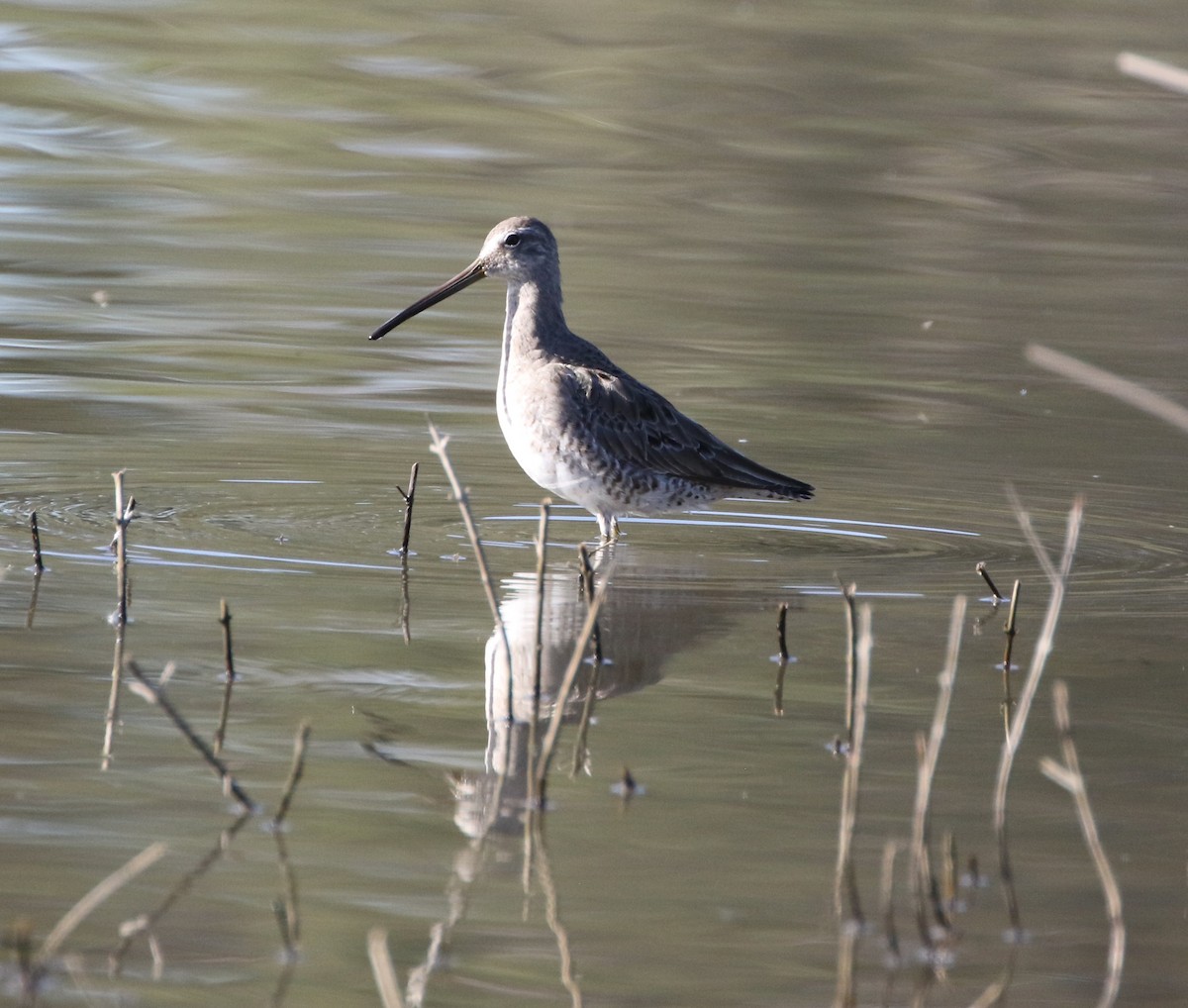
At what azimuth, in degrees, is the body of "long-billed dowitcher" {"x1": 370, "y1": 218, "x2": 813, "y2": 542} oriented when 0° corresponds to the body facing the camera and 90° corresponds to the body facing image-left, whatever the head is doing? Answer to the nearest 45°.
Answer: approximately 90°

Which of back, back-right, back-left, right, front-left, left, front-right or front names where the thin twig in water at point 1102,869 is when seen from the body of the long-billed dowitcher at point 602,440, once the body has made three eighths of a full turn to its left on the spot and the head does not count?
front-right

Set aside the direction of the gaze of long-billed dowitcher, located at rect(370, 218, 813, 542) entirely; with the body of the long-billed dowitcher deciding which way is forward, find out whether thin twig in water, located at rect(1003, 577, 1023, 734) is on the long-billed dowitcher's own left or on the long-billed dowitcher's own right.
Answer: on the long-billed dowitcher's own left

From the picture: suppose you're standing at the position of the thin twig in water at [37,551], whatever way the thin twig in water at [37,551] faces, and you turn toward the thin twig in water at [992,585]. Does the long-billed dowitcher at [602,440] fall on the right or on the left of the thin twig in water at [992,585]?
left

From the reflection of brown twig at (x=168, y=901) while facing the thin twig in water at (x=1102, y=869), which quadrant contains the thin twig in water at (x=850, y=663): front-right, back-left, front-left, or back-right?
front-left

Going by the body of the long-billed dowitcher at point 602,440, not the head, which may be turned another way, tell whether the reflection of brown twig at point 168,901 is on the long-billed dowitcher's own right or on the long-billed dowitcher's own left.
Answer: on the long-billed dowitcher's own left

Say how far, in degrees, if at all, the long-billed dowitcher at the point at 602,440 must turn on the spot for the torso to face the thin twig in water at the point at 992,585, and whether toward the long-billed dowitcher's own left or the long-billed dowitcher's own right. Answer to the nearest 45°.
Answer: approximately 135° to the long-billed dowitcher's own left

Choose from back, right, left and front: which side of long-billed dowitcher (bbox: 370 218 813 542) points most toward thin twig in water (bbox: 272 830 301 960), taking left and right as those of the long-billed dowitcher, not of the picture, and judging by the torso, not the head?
left

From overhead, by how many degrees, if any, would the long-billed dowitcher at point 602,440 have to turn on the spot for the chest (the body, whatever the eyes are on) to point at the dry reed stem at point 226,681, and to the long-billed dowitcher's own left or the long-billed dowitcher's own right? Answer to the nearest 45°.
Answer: approximately 90° to the long-billed dowitcher's own left

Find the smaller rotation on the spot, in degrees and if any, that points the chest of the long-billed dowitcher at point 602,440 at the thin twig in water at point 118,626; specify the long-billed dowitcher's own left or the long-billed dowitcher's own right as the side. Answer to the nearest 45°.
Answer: approximately 45° to the long-billed dowitcher's own left
